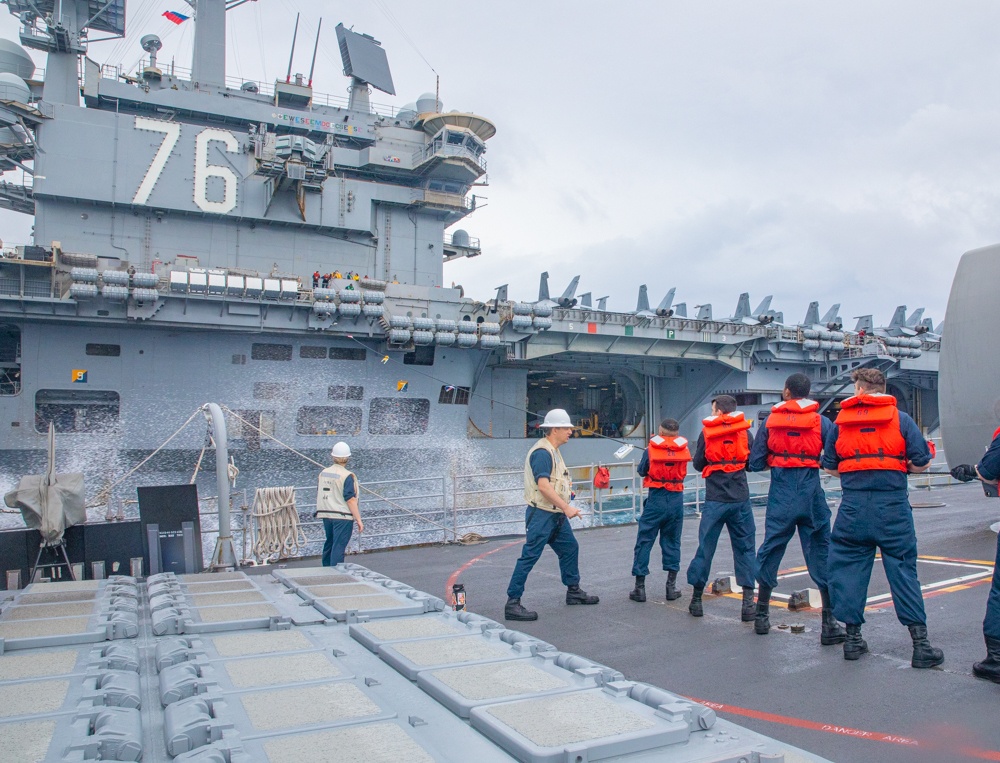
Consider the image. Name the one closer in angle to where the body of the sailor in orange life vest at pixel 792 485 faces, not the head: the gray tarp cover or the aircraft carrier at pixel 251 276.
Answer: the aircraft carrier

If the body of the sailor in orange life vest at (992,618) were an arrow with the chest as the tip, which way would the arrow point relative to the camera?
to the viewer's left

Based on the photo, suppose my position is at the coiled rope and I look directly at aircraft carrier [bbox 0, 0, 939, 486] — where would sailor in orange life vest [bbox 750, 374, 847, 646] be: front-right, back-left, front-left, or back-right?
back-right

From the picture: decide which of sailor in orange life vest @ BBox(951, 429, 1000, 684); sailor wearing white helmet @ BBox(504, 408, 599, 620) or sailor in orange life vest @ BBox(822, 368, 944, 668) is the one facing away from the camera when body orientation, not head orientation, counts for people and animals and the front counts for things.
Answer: sailor in orange life vest @ BBox(822, 368, 944, 668)

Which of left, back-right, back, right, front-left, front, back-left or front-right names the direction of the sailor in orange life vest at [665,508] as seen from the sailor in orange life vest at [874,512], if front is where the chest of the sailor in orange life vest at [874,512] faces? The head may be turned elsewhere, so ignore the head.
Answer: front-left

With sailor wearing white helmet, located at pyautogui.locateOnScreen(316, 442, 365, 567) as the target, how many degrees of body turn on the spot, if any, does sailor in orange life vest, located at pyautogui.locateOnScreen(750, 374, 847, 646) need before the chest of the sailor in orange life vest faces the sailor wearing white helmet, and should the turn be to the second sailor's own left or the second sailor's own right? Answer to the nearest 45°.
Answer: approximately 90° to the second sailor's own left

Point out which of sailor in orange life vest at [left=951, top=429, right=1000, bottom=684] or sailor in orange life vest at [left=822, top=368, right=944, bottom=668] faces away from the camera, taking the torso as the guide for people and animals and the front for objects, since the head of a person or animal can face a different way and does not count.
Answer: sailor in orange life vest at [left=822, top=368, right=944, bottom=668]

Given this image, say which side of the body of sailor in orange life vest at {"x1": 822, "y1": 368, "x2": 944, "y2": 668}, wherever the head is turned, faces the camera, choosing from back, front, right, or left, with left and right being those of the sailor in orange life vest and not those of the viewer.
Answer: back

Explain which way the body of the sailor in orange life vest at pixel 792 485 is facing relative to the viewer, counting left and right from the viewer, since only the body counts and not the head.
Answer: facing away from the viewer
